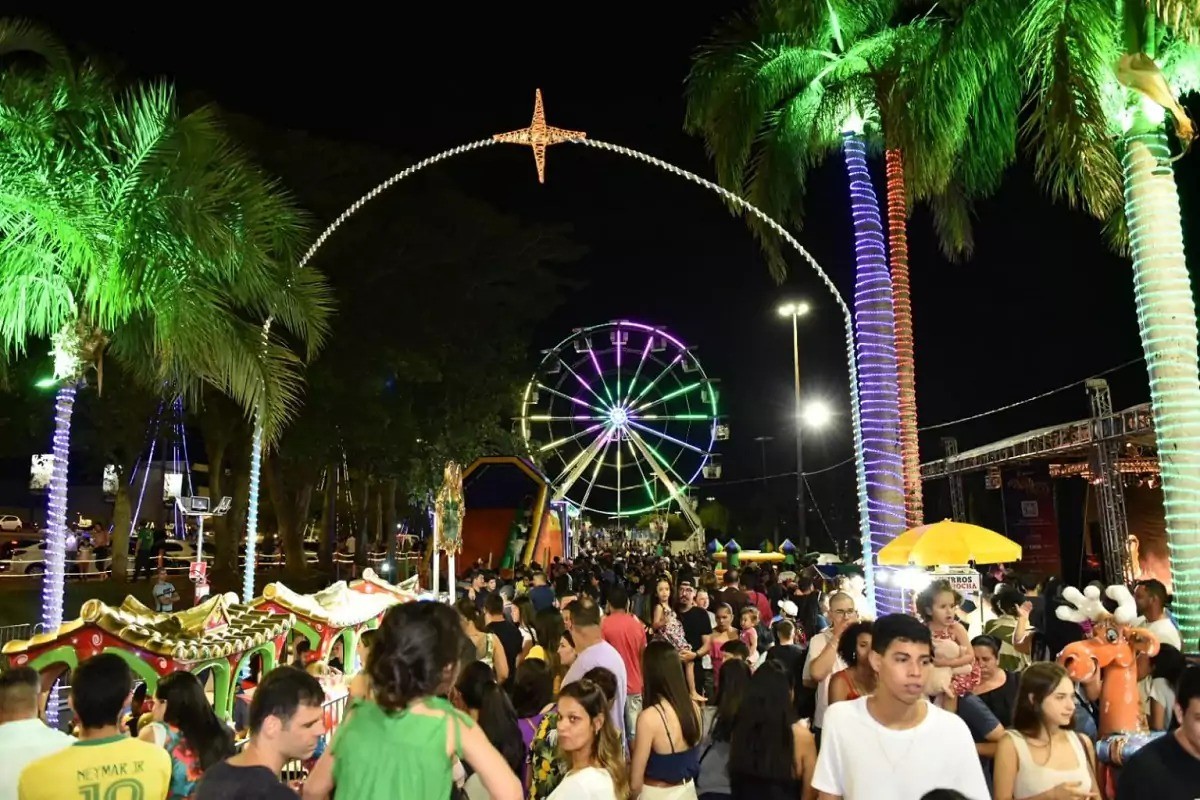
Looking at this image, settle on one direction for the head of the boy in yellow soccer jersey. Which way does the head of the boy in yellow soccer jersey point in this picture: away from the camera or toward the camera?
away from the camera

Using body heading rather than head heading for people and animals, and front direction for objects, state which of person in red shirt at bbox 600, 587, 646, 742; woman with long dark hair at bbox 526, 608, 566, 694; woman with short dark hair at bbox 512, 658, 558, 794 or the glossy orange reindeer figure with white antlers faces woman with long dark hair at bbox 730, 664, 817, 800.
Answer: the glossy orange reindeer figure with white antlers

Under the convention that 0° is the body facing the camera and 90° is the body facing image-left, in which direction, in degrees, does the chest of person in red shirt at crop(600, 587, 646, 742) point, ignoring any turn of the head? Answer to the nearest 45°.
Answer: approximately 180°

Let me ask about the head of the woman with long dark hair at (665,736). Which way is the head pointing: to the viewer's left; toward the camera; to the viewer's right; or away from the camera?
away from the camera

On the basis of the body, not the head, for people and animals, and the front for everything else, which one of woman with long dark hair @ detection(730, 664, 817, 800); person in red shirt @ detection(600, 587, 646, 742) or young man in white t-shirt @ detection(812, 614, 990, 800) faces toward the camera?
the young man in white t-shirt

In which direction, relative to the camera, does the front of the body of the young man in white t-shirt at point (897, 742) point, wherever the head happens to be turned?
toward the camera

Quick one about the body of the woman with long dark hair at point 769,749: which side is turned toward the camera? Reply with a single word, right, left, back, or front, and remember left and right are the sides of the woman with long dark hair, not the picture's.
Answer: back

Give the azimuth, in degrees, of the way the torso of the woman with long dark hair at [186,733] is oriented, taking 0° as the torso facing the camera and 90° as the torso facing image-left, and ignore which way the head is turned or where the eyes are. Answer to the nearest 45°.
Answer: approximately 135°

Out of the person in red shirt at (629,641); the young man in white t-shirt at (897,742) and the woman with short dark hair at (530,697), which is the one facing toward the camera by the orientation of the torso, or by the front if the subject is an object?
the young man in white t-shirt

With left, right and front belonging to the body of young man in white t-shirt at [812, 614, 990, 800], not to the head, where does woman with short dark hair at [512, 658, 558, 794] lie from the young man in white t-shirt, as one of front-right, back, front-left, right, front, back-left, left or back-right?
back-right

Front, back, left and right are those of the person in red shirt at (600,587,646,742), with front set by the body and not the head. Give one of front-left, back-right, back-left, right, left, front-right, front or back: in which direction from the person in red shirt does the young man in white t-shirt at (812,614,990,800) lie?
back

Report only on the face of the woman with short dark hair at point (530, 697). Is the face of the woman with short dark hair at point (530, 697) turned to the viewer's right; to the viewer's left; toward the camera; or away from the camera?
away from the camera

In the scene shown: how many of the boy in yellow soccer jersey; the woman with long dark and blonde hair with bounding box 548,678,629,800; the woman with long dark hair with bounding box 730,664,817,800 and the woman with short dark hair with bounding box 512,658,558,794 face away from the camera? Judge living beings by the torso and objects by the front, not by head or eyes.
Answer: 3
